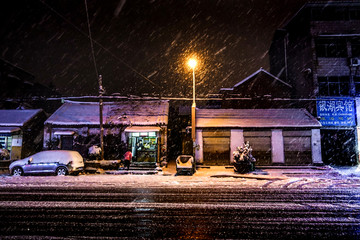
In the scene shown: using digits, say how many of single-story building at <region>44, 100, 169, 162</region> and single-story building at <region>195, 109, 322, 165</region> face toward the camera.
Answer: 2

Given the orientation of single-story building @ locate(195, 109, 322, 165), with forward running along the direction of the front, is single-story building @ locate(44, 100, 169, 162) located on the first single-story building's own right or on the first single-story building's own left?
on the first single-story building's own right

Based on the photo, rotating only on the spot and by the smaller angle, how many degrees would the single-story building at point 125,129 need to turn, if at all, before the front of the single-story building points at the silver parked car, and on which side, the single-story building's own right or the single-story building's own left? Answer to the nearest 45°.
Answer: approximately 45° to the single-story building's own right

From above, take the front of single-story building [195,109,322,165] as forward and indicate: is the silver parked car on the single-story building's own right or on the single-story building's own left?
on the single-story building's own right

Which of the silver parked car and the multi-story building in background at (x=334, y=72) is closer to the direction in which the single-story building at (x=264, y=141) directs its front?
the silver parked car

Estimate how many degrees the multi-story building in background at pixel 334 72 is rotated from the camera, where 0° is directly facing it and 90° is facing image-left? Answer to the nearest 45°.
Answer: approximately 0°

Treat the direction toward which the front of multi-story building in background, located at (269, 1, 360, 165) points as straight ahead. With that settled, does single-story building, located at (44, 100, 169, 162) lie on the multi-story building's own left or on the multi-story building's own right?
on the multi-story building's own right
